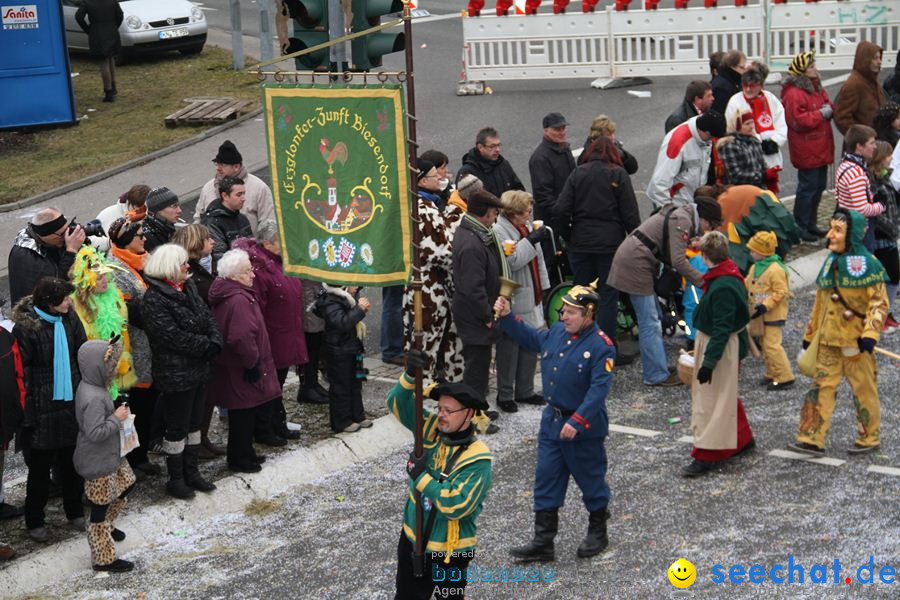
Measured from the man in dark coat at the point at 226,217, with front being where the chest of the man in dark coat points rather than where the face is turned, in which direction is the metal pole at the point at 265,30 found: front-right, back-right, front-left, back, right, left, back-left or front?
back-left

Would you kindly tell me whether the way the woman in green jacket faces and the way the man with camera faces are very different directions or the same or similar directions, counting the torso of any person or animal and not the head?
very different directions

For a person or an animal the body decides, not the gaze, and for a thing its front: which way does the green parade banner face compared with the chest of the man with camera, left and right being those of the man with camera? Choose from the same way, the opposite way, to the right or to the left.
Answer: to the right

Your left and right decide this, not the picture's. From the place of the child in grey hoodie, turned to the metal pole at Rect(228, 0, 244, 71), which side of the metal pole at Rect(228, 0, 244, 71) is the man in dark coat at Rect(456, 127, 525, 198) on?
right

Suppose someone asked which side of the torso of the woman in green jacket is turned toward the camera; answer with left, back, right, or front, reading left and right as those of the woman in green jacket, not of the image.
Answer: left

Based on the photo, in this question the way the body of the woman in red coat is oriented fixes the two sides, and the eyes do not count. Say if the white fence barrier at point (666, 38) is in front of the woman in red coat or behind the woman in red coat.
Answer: behind

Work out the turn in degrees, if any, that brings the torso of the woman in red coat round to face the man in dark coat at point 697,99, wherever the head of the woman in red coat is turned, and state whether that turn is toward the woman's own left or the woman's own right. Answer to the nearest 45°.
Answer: approximately 90° to the woman's own right

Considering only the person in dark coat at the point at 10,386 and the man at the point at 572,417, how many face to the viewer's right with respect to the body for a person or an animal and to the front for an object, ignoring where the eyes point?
1

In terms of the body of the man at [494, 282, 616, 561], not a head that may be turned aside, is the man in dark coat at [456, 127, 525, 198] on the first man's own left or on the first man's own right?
on the first man's own right
